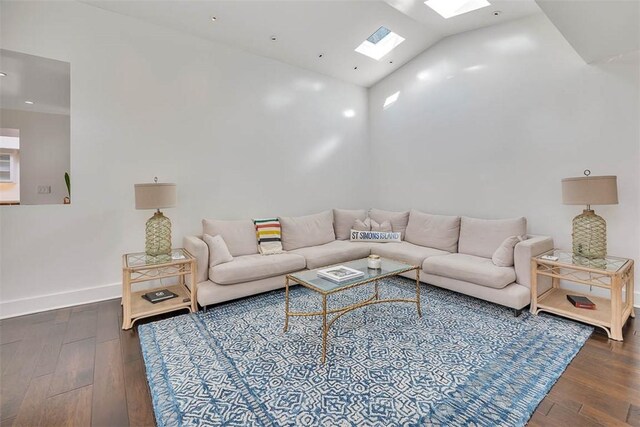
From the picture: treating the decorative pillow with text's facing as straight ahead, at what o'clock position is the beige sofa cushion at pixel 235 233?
The beige sofa cushion is roughly at 2 o'clock from the decorative pillow with text.

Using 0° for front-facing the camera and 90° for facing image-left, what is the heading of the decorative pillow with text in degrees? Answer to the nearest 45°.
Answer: approximately 0°

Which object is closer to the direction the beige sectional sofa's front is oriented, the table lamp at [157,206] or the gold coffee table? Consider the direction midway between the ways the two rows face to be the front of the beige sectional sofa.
the gold coffee table

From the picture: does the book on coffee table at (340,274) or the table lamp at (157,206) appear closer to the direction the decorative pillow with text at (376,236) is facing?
the book on coffee table

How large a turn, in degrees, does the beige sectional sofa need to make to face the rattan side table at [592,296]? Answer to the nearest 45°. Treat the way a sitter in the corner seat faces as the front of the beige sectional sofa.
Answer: approximately 90° to its left

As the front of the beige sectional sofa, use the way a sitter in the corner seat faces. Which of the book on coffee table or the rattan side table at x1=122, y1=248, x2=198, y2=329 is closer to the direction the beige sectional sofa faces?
the book on coffee table

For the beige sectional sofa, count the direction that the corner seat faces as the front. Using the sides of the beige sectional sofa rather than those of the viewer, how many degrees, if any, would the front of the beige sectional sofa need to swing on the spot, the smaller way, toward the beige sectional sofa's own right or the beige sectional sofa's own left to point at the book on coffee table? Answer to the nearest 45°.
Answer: approximately 45° to the beige sectional sofa's own right
